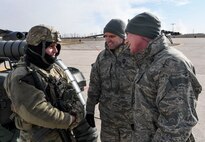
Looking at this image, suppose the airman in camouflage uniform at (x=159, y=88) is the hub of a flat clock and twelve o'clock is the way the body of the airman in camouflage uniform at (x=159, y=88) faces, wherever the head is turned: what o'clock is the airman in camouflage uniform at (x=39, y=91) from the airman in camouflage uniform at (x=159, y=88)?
the airman in camouflage uniform at (x=39, y=91) is roughly at 1 o'clock from the airman in camouflage uniform at (x=159, y=88).

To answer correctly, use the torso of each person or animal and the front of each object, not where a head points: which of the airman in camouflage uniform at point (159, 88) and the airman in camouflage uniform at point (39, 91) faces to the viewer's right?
the airman in camouflage uniform at point (39, 91)

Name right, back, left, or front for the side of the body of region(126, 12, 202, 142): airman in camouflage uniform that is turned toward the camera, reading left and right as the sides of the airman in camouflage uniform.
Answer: left

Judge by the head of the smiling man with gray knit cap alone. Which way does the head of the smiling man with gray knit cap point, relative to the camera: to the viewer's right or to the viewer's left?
to the viewer's left

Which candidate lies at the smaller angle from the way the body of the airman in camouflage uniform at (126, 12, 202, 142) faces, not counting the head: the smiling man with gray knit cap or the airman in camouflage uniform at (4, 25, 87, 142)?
the airman in camouflage uniform

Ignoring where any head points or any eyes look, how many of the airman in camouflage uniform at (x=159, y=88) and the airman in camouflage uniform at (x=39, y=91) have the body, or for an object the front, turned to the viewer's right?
1

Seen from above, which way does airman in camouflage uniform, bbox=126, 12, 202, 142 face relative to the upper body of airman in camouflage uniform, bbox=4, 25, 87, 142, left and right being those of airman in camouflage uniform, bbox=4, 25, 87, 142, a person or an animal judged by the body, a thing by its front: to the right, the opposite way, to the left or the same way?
the opposite way

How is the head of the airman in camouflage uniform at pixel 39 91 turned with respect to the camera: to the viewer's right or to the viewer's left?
to the viewer's right

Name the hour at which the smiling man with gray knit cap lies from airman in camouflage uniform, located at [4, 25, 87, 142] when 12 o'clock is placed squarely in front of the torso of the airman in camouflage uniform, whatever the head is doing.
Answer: The smiling man with gray knit cap is roughly at 11 o'clock from the airman in camouflage uniform.

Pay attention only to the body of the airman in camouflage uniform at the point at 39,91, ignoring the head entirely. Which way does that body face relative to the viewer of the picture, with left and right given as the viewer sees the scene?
facing to the right of the viewer
